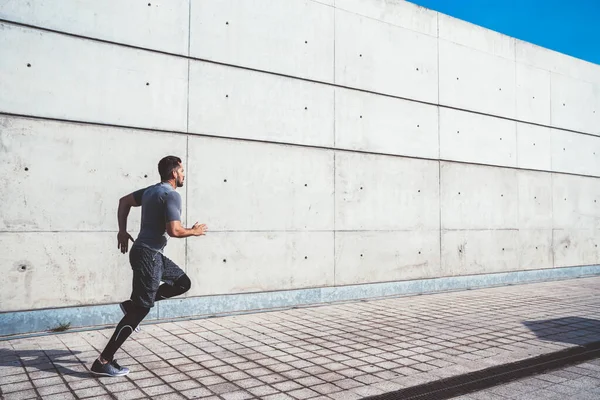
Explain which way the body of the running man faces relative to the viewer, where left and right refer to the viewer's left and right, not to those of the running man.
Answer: facing away from the viewer and to the right of the viewer
